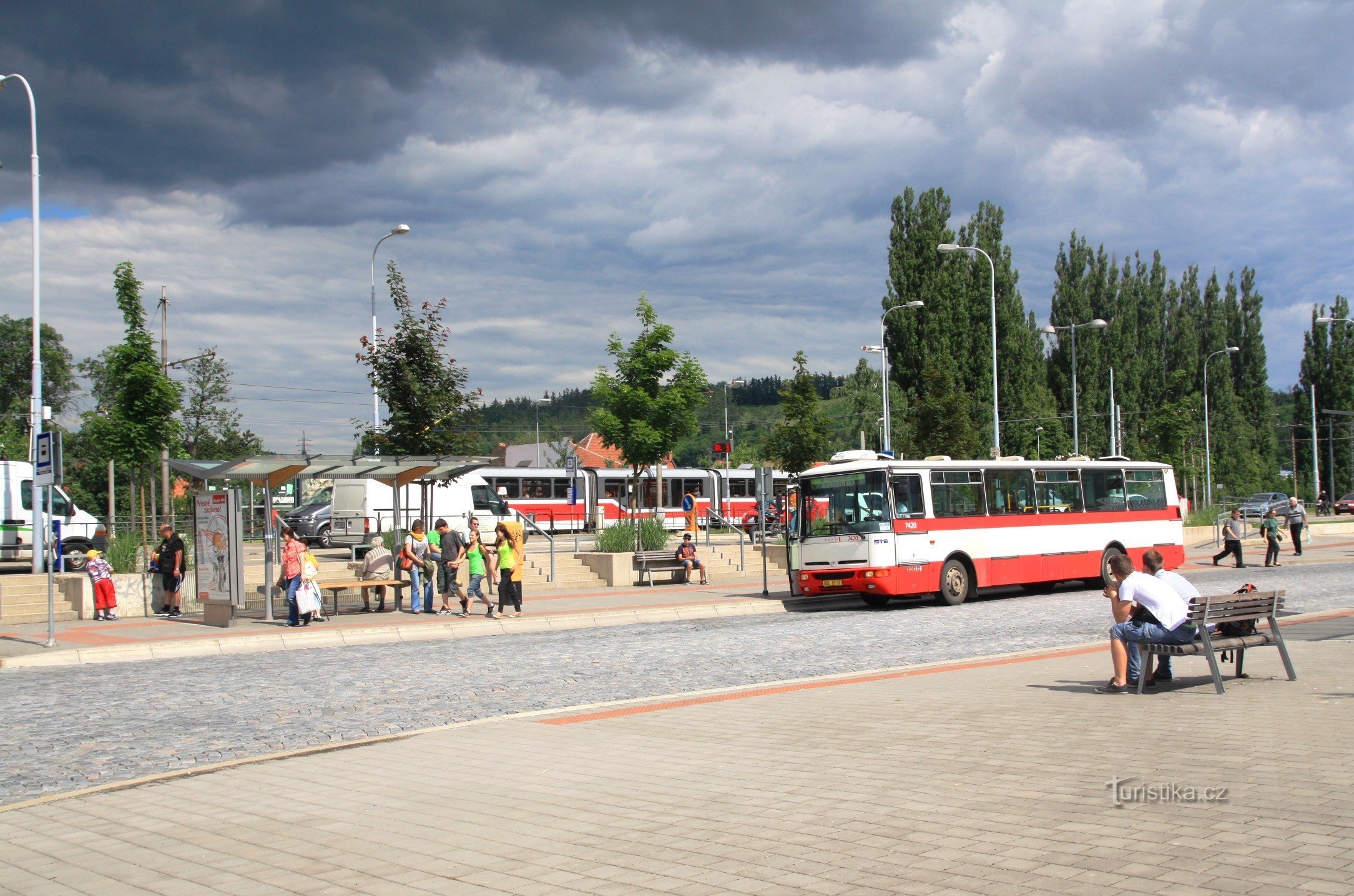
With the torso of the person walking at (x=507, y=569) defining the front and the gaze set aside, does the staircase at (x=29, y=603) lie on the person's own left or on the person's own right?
on the person's own right

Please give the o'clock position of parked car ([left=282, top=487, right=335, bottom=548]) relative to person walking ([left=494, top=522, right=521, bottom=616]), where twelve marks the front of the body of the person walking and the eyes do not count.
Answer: The parked car is roughly at 4 o'clock from the person walking.

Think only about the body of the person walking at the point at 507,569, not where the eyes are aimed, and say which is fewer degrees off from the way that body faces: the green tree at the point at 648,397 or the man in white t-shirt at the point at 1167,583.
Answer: the man in white t-shirt

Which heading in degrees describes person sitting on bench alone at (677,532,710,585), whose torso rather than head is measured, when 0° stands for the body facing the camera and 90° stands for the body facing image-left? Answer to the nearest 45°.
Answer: approximately 315°

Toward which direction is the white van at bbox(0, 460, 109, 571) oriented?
to the viewer's right

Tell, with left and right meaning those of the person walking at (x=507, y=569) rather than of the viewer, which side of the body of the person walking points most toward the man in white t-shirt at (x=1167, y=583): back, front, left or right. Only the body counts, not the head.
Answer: left

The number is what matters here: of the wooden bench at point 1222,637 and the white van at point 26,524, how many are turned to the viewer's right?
1

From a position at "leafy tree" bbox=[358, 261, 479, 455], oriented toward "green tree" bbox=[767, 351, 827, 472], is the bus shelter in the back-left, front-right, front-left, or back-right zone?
back-right

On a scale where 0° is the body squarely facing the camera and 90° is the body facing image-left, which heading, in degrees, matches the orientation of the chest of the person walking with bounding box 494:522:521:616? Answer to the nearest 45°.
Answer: approximately 45°

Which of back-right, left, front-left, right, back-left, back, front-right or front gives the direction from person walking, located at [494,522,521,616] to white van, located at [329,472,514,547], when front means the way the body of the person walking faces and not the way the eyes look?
back-right

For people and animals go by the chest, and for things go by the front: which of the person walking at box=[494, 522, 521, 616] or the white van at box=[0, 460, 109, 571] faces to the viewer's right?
the white van
